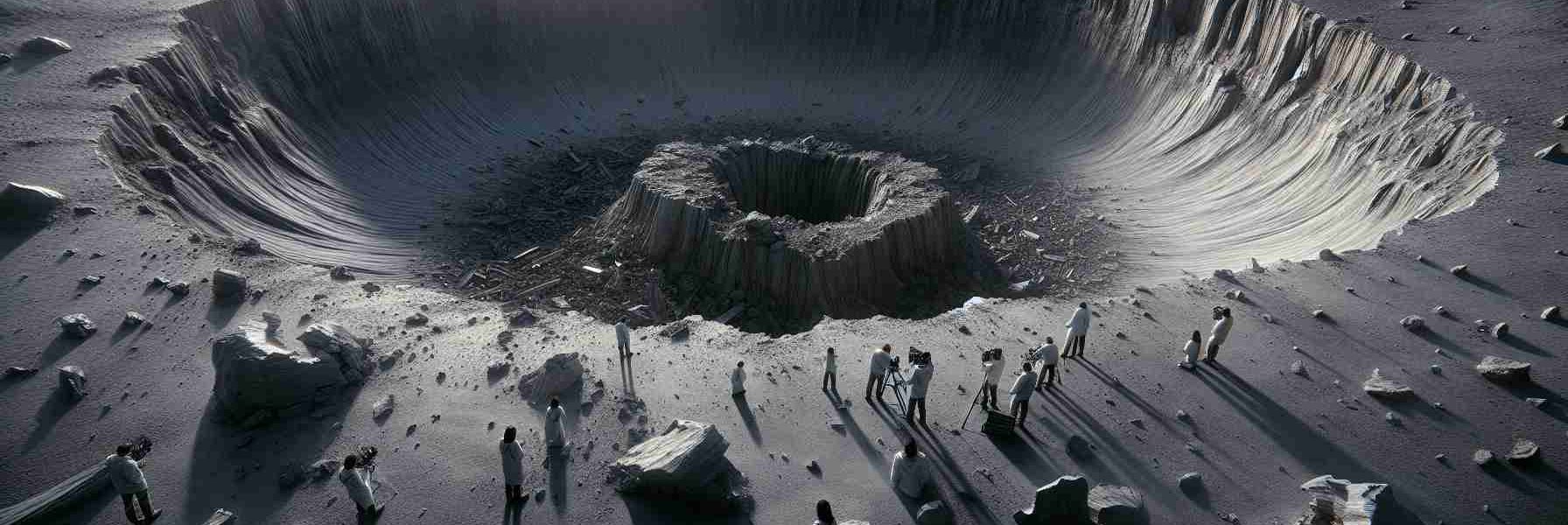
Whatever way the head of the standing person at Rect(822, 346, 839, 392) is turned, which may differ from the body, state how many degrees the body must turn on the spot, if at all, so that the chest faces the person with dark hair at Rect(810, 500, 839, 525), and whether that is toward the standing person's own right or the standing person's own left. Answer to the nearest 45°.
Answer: approximately 180°

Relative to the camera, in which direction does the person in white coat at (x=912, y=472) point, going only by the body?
away from the camera

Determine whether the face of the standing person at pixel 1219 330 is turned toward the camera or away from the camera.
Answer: away from the camera

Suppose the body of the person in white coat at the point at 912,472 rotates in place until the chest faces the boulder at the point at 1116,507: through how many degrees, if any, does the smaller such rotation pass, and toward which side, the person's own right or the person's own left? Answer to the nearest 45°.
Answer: approximately 90° to the person's own right

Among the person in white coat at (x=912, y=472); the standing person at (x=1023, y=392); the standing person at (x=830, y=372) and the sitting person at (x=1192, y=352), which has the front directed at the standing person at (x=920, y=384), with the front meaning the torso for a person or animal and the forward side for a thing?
the person in white coat

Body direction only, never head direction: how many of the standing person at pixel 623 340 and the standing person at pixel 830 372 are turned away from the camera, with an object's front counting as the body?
2

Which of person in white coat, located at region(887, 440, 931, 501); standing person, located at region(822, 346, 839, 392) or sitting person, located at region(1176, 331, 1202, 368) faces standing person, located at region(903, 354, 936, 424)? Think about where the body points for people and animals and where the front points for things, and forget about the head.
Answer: the person in white coat

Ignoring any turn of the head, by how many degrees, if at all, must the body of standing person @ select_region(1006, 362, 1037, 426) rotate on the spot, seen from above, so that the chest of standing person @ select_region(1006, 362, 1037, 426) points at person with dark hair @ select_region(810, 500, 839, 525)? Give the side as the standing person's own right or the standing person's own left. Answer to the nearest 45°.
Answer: approximately 135° to the standing person's own left

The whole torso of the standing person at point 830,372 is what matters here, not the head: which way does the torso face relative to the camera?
away from the camera

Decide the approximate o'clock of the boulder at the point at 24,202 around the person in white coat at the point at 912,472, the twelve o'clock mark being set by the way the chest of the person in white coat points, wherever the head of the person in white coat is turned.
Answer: The boulder is roughly at 9 o'clock from the person in white coat.

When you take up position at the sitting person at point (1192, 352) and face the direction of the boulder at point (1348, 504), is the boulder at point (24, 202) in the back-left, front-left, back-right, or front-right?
back-right

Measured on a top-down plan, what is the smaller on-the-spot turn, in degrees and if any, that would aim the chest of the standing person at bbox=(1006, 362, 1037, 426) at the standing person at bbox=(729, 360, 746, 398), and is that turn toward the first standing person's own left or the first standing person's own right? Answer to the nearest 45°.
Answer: approximately 90° to the first standing person's own left

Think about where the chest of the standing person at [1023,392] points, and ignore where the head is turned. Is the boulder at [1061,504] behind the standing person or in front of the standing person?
behind

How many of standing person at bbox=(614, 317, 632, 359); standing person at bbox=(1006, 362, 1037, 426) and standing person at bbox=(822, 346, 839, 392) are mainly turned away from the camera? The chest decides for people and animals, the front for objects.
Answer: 3

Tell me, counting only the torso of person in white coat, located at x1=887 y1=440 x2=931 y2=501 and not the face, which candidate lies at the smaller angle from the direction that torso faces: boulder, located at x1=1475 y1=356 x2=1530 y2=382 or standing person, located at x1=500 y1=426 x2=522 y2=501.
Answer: the boulder

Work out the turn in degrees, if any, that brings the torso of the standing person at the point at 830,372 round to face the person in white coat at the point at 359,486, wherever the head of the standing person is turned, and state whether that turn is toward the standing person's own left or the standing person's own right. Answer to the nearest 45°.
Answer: approximately 135° to the standing person's own left

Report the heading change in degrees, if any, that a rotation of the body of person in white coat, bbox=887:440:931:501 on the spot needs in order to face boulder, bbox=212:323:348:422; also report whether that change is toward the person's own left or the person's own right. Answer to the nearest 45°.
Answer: approximately 90° to the person's own left

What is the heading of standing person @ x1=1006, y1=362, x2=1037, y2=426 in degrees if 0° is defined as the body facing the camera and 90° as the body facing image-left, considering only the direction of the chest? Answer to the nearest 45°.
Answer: approximately 180°
